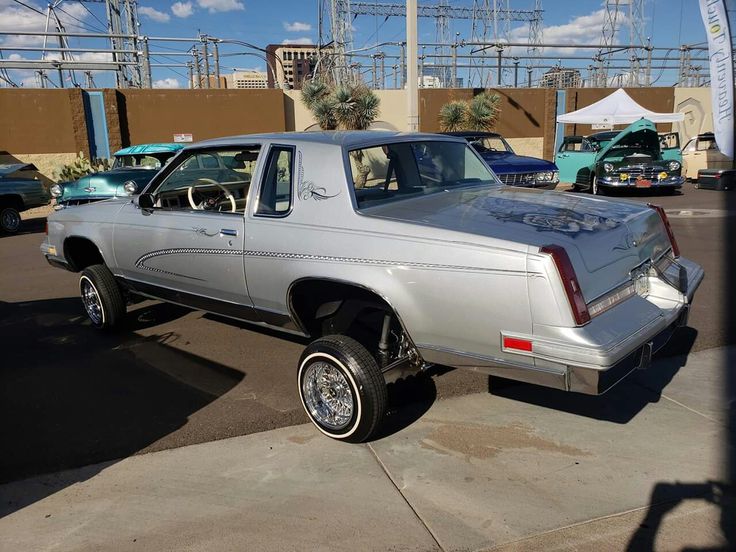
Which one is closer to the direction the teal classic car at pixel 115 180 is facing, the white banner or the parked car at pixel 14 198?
the parked car

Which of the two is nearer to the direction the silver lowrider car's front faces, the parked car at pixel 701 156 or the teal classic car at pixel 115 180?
the teal classic car

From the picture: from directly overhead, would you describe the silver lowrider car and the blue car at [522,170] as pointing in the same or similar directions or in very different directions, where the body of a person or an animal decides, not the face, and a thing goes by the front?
very different directions

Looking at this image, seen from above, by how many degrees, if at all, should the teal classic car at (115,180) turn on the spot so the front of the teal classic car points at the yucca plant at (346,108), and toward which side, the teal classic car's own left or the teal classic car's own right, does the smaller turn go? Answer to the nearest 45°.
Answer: approximately 180°

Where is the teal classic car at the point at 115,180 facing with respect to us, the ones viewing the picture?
facing the viewer and to the left of the viewer

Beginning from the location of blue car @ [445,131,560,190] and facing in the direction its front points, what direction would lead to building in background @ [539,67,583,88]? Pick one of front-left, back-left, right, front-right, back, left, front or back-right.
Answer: back-left

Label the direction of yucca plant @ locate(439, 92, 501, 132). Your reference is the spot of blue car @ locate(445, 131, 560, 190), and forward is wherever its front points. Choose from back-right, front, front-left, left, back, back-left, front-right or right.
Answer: back-left

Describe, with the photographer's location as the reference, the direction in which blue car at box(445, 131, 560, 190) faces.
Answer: facing the viewer and to the right of the viewer

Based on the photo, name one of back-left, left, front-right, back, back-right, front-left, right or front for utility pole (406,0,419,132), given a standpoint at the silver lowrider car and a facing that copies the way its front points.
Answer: front-right

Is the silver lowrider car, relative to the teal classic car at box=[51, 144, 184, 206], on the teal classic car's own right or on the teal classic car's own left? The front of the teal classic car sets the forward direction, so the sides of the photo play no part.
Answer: on the teal classic car's own left

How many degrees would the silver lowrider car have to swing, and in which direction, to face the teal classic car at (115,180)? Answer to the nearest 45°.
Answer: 0° — it already faces it

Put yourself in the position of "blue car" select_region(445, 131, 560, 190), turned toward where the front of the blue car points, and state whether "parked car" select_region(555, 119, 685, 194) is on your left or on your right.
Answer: on your left

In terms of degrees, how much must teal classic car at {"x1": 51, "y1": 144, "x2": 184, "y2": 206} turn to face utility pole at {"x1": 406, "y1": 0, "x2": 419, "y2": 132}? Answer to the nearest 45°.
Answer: approximately 135° to its left
